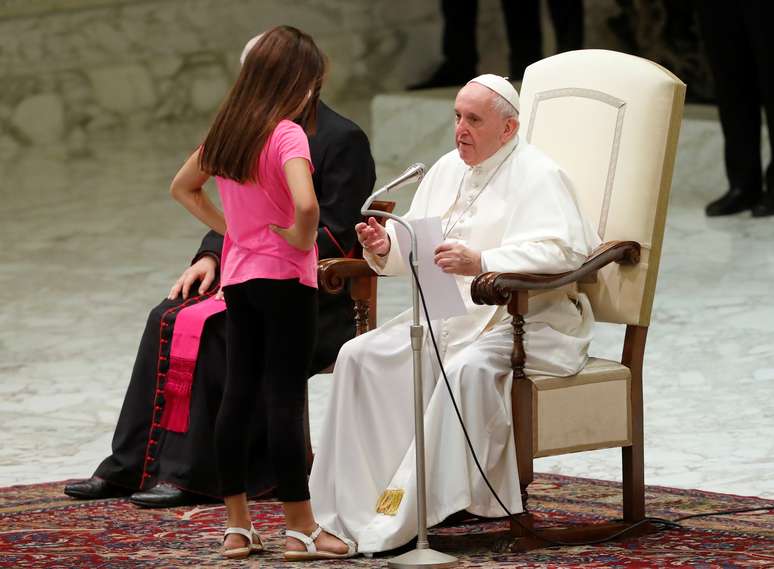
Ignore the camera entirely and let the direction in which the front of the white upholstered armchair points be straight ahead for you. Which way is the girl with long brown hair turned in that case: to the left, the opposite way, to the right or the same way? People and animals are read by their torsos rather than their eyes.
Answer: the opposite way

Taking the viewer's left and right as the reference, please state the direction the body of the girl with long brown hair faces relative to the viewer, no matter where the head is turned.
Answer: facing away from the viewer and to the right of the viewer

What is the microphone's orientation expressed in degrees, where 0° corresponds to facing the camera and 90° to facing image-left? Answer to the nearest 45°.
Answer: approximately 270°

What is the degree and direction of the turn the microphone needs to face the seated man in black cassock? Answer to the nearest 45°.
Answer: approximately 135° to its left

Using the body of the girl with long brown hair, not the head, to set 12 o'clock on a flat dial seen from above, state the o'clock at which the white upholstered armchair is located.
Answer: The white upholstered armchair is roughly at 1 o'clock from the girl with long brown hair.

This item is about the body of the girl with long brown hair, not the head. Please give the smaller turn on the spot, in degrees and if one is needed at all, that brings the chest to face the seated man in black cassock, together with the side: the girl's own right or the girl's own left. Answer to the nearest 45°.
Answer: approximately 45° to the girl's own left

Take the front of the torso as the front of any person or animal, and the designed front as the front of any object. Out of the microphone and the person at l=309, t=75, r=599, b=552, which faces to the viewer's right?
the microphone

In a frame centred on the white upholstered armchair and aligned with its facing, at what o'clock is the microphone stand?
The microphone stand is roughly at 12 o'clock from the white upholstered armchair.

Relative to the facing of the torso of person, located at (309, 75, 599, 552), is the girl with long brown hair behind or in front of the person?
in front

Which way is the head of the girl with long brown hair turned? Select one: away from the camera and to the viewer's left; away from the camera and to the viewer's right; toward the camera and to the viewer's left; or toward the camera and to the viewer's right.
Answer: away from the camera and to the viewer's right

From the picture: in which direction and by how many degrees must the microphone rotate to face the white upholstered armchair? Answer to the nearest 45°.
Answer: approximately 45° to its left

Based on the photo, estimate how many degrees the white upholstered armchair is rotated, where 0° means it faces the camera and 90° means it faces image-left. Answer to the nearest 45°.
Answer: approximately 45°

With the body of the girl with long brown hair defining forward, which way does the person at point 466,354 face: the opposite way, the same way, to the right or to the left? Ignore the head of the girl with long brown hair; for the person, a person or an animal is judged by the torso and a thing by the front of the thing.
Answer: the opposite way

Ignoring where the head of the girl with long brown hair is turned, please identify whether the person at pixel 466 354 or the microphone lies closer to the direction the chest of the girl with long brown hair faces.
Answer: the person

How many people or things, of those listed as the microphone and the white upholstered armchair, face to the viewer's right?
1
